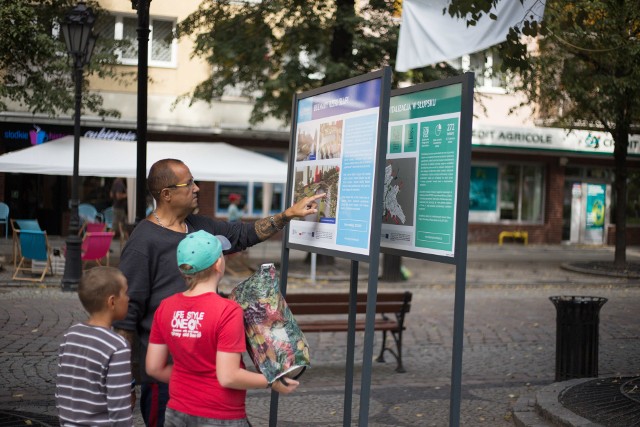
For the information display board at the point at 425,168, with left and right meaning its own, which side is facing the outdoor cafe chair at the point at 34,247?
right

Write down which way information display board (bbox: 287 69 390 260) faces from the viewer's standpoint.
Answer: facing the viewer and to the left of the viewer

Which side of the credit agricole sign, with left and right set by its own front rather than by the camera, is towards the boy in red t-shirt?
front

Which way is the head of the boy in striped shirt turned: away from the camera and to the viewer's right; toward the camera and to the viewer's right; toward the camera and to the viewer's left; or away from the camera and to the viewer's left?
away from the camera and to the viewer's right

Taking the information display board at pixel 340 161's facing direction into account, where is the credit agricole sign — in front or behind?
behind

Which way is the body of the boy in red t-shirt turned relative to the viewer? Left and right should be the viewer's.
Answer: facing away from the viewer and to the right of the viewer

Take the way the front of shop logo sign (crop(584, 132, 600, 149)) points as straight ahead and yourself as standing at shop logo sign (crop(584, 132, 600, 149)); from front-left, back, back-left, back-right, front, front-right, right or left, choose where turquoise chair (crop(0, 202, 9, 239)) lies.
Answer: front-right

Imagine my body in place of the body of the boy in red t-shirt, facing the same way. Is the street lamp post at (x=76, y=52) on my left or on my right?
on my left

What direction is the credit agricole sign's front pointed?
toward the camera

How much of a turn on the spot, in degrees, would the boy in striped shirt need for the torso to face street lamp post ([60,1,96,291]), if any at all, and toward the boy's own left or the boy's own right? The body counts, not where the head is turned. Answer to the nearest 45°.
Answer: approximately 45° to the boy's own left

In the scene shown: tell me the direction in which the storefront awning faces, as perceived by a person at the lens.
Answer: facing the viewer
